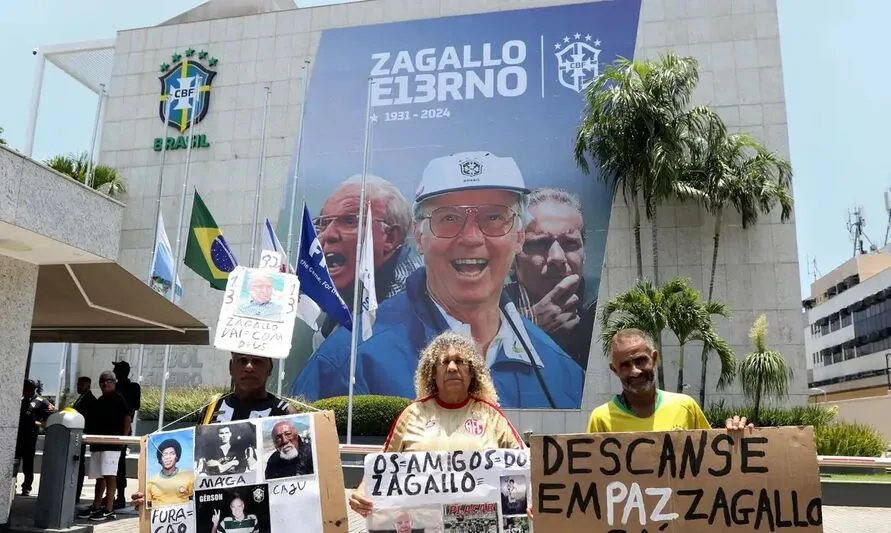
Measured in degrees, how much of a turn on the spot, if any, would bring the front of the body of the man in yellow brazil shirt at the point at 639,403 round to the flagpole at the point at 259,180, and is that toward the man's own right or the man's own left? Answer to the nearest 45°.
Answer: approximately 135° to the man's own right

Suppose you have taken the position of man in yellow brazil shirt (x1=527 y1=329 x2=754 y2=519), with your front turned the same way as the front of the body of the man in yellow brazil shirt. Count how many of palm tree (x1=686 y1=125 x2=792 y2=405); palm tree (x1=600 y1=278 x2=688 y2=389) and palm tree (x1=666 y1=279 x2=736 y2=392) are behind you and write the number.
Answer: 3

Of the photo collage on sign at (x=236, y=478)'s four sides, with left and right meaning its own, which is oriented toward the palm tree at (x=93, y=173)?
back

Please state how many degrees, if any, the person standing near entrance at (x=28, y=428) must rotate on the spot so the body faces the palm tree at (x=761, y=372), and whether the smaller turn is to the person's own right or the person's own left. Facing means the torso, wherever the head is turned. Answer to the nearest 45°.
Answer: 0° — they already face it

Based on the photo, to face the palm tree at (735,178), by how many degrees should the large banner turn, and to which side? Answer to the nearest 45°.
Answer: approximately 90° to its left

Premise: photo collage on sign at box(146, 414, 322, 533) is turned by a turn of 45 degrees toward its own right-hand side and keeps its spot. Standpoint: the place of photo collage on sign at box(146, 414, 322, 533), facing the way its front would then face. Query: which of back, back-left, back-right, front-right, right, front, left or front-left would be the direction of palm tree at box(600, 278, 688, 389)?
back

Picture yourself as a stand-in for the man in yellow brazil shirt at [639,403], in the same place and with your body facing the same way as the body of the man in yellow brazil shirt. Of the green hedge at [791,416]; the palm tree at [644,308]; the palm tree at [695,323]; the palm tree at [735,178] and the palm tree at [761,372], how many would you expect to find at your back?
5

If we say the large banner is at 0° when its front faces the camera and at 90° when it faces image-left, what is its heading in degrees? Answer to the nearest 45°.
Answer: approximately 0°
